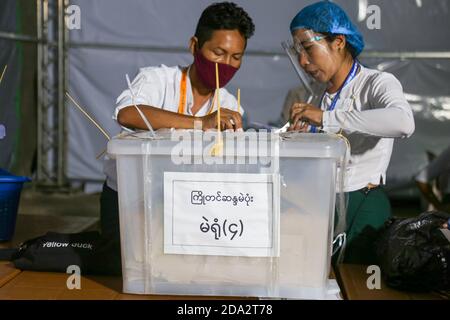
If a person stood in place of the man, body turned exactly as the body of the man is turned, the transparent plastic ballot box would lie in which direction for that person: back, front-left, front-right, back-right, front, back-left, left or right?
front-right

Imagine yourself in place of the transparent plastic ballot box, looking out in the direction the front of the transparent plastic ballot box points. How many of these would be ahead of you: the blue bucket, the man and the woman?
0

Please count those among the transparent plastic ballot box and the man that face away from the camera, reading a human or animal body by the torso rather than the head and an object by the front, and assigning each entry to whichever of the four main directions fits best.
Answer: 0

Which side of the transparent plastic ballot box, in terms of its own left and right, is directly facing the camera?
front

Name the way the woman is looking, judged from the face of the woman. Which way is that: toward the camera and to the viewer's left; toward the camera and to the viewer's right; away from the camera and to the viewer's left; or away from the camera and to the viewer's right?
toward the camera and to the viewer's left

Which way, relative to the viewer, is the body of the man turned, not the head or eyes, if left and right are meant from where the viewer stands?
facing the viewer and to the right of the viewer

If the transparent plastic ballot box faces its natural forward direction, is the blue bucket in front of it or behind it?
behind

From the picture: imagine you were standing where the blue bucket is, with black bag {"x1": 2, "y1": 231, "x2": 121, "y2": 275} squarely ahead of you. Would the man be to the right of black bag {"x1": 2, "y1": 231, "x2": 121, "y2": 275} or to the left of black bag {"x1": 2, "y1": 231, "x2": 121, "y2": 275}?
left

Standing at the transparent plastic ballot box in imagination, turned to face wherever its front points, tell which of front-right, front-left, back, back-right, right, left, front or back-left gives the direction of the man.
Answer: back
